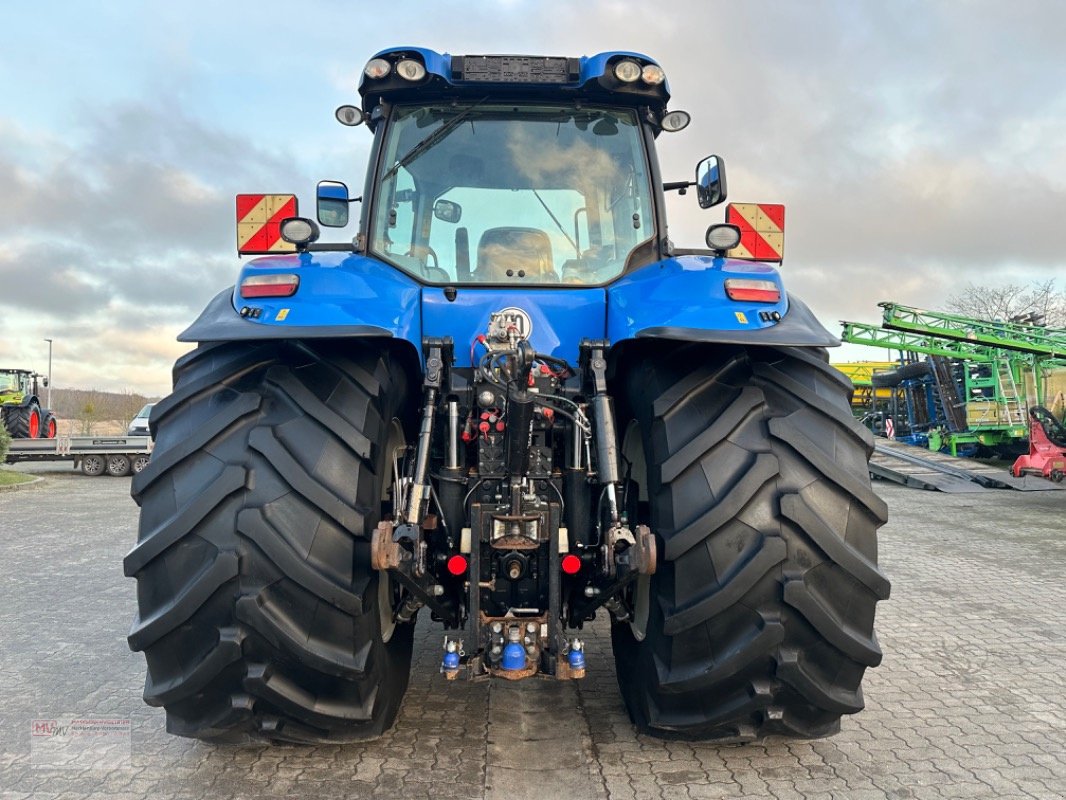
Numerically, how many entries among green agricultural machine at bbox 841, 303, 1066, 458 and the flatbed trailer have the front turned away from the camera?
0

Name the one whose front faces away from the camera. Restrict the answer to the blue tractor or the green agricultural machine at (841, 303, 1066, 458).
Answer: the blue tractor

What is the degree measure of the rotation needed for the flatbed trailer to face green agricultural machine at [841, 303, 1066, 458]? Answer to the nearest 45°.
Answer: approximately 135° to its left

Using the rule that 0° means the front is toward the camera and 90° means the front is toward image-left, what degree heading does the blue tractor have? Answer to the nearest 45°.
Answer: approximately 180°

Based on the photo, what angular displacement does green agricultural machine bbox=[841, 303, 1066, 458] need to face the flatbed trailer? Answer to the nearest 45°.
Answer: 0° — it already faces it

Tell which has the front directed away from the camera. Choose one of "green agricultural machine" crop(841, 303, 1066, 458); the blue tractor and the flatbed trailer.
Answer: the blue tractor

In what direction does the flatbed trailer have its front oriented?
to the viewer's left

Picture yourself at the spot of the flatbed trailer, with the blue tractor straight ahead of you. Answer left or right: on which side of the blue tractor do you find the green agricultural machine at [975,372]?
left

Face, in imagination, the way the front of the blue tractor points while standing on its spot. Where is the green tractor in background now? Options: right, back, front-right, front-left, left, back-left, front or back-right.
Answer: front-left

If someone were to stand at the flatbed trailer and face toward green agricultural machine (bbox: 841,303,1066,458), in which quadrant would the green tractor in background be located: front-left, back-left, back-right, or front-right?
back-left

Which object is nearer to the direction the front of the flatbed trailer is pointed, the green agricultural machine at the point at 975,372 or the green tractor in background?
the green tractor in background

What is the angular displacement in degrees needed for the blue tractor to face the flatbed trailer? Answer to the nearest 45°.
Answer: approximately 45° to its left

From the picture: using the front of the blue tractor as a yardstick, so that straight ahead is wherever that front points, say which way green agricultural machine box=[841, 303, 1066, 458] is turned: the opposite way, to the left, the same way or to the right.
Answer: to the left
